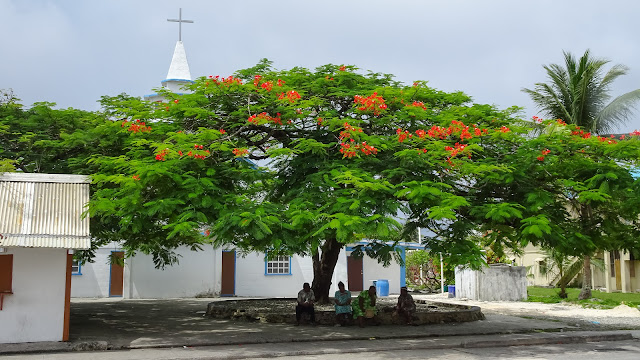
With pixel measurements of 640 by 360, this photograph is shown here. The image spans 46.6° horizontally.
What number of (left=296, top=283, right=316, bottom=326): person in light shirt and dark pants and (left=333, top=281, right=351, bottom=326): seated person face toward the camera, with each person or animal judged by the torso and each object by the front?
2

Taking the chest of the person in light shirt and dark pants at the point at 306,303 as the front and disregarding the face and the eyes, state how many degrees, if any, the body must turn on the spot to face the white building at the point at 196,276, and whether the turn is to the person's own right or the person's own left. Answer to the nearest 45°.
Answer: approximately 180°

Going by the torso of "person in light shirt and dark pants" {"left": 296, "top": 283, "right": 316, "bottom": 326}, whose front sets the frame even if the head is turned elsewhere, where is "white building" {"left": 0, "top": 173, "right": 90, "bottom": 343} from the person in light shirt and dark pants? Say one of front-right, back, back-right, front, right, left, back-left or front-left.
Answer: front-right

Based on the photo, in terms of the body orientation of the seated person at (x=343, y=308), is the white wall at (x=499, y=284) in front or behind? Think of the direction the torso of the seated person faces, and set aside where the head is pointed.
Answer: behind

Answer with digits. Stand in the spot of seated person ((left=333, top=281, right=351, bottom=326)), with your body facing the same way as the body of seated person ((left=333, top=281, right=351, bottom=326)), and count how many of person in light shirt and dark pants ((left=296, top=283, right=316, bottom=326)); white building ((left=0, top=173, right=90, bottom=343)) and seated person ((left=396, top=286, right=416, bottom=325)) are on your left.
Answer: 1

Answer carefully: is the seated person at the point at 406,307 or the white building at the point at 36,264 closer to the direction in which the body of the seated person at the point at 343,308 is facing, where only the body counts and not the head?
the white building

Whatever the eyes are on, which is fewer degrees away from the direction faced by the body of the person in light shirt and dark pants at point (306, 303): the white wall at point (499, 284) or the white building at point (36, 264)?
the white building

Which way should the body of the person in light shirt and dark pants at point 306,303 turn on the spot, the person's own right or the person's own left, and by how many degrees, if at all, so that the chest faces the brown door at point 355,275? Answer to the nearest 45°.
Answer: approximately 180°

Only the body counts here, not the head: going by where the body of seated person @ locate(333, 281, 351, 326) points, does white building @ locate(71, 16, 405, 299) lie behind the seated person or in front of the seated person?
behind

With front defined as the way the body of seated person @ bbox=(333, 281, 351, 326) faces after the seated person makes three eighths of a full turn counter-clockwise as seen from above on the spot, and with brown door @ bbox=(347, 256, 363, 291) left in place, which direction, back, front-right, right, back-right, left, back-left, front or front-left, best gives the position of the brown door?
front-left

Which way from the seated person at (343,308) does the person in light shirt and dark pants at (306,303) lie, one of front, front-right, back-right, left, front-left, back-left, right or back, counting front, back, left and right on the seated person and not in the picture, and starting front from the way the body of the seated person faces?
right

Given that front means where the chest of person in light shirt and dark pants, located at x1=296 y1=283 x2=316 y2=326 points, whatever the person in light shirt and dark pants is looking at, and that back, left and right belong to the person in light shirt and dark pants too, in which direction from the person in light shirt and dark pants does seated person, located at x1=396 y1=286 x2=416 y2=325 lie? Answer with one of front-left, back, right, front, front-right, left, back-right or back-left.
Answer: left

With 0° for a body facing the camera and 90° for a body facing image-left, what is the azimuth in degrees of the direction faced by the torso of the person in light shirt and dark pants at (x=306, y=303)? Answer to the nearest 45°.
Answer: approximately 0°

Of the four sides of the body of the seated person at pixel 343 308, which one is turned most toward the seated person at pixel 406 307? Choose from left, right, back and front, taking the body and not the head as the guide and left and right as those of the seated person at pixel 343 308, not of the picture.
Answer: left
